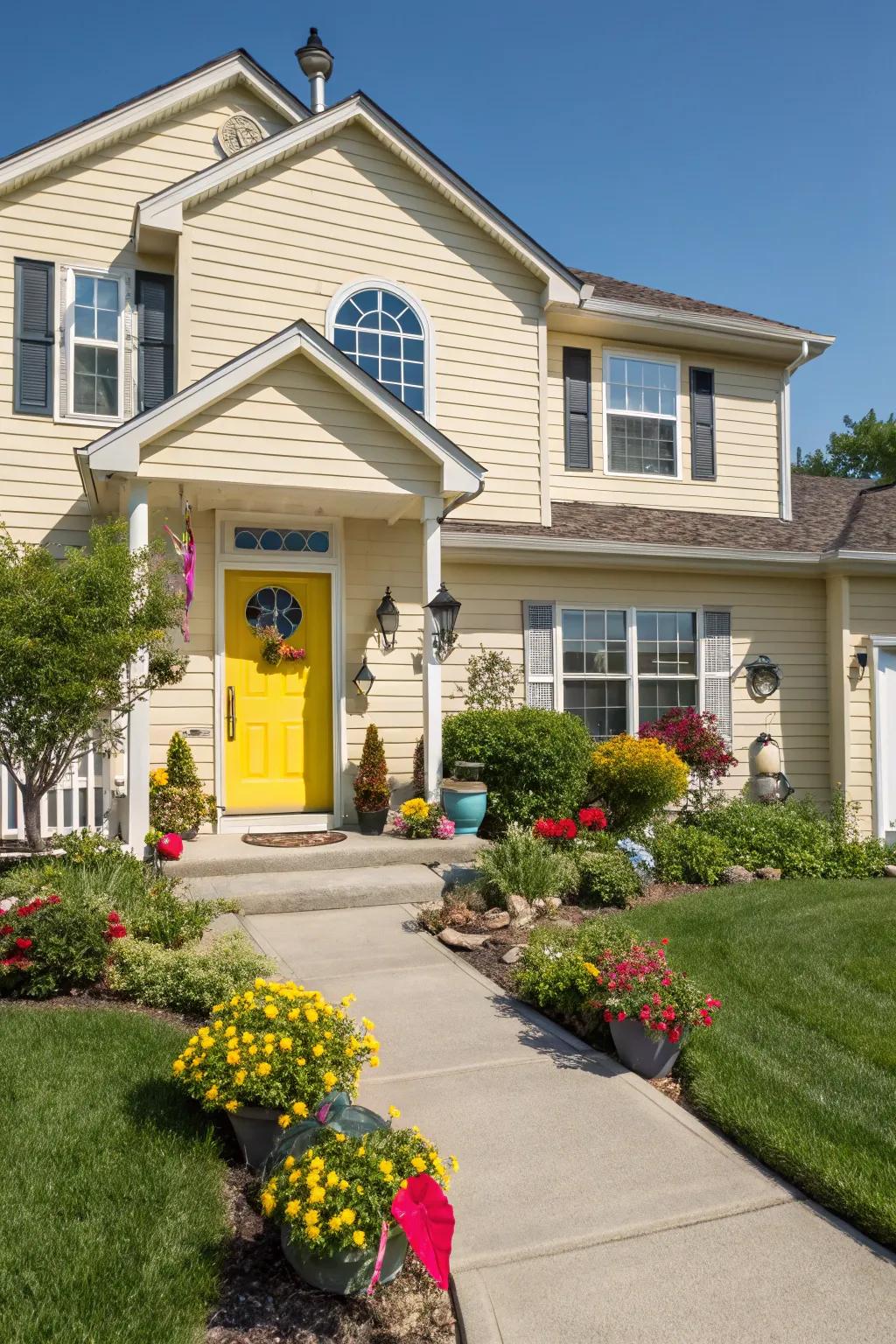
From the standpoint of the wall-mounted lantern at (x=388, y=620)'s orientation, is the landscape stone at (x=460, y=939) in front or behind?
in front

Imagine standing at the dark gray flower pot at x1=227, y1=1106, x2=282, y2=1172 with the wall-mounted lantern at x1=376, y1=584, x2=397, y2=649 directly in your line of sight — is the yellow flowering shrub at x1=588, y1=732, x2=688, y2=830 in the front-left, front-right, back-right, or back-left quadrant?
front-right

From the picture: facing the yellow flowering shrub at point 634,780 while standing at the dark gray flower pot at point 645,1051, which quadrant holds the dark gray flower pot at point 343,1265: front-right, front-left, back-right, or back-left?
back-left

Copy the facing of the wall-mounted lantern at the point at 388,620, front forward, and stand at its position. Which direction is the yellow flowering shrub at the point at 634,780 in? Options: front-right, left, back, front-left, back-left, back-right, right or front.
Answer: left

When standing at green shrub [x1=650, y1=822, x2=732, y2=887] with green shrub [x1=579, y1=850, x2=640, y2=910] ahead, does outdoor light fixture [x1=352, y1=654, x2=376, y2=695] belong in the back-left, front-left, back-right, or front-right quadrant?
front-right

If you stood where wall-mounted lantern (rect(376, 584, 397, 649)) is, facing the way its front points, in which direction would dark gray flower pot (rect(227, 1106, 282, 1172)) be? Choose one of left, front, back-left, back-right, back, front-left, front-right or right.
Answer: front

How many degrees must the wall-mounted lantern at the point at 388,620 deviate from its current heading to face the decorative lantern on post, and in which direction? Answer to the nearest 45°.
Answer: approximately 45° to its left

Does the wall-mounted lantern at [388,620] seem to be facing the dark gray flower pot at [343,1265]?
yes

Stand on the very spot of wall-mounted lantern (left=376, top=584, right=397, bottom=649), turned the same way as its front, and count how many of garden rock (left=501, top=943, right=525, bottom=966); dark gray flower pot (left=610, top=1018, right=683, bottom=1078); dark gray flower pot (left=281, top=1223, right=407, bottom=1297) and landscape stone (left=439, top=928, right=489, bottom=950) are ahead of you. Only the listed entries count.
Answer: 4

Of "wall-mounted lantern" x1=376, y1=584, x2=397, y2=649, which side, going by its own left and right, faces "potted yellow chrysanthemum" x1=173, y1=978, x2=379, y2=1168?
front

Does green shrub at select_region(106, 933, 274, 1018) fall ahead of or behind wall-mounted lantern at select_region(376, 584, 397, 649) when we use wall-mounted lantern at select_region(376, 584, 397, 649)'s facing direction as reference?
ahead

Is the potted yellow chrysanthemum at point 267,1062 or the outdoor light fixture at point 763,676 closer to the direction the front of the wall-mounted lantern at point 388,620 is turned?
the potted yellow chrysanthemum

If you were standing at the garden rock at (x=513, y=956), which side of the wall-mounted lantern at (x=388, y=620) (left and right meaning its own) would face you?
front

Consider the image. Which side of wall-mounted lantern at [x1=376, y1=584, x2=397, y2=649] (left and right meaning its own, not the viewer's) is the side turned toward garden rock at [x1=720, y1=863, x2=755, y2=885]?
left

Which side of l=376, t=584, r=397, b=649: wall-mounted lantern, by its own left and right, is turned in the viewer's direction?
front
